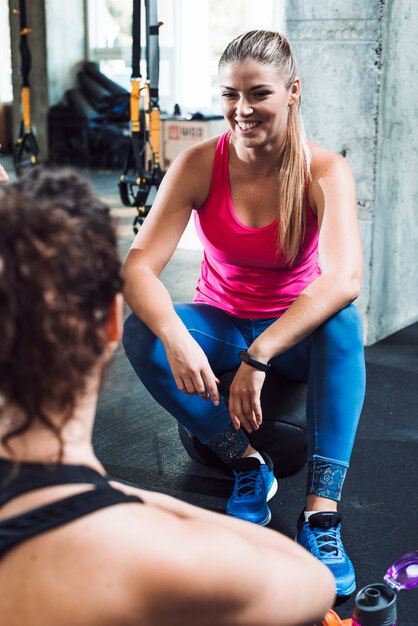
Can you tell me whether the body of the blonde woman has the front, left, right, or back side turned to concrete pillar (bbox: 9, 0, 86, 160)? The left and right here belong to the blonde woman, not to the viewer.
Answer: back

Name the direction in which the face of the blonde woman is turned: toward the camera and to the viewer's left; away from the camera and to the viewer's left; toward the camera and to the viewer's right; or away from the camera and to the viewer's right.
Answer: toward the camera and to the viewer's left

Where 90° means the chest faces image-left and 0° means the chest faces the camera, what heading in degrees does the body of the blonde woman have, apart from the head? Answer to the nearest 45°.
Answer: approximately 0°

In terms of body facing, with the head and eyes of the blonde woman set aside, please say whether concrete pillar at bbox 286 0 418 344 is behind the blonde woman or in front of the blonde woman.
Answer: behind

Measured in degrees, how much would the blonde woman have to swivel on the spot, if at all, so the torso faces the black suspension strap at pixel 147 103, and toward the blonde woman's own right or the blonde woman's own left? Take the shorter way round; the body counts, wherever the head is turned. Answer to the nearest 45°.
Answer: approximately 180°
